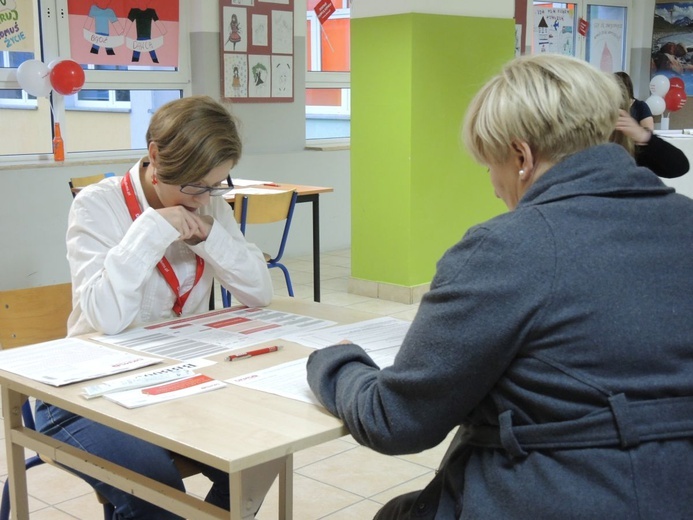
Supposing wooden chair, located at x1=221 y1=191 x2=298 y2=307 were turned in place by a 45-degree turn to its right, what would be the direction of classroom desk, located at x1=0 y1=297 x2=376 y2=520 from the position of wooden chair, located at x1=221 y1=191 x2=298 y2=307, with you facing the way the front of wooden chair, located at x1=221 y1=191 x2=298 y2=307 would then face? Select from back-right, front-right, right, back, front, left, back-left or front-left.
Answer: back

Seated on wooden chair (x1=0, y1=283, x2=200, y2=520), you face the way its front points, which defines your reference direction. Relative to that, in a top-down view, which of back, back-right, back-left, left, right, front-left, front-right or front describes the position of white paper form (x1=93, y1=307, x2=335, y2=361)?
front

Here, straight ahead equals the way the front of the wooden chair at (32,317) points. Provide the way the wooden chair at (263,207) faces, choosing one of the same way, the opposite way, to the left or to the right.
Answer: the opposite way

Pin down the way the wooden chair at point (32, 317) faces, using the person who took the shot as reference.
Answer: facing the viewer and to the right of the viewer

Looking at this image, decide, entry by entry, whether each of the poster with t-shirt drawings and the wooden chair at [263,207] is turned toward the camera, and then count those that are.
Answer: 1

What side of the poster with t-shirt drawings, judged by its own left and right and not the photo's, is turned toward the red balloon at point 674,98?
left

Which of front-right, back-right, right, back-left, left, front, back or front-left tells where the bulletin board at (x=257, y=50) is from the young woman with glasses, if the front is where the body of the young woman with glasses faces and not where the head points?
back-left

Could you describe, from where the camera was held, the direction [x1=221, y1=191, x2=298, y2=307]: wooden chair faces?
facing away from the viewer and to the left of the viewer

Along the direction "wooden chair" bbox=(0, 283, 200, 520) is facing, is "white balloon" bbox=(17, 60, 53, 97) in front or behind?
behind

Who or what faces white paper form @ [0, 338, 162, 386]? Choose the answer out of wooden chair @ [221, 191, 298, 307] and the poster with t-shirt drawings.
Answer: the poster with t-shirt drawings

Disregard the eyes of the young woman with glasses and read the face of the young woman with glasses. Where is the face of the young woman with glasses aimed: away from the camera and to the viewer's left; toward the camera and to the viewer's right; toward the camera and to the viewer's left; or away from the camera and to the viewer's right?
toward the camera and to the viewer's right

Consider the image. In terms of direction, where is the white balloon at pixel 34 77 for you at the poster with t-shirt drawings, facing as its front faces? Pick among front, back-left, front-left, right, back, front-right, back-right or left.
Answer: front-right

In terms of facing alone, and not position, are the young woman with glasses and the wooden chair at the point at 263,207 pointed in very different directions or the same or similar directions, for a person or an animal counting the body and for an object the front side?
very different directions

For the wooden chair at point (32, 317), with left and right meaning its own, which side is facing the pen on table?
front

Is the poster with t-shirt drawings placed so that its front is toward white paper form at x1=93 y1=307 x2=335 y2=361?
yes

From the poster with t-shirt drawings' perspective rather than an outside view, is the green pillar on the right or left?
on its left

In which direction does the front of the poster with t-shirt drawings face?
toward the camera

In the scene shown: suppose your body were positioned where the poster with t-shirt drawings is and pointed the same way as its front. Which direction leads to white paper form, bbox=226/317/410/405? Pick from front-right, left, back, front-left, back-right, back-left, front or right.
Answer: front
